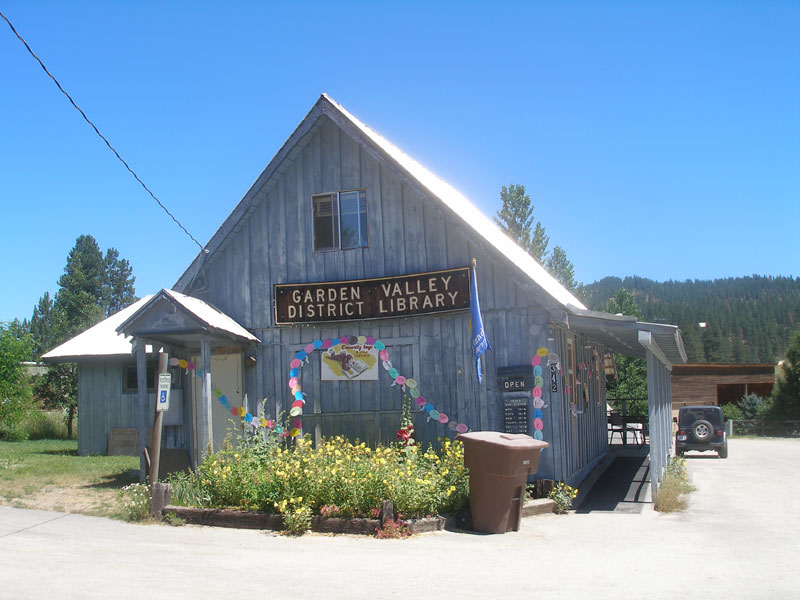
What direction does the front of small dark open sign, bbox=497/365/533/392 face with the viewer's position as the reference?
facing the viewer

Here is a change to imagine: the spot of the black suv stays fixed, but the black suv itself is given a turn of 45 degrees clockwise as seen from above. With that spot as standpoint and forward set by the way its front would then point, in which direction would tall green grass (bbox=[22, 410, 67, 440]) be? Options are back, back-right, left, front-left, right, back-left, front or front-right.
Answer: back-left

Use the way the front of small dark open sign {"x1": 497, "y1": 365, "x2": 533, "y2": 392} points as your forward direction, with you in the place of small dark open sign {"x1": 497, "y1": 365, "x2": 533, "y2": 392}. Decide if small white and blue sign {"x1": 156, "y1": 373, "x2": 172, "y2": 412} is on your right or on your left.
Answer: on your right

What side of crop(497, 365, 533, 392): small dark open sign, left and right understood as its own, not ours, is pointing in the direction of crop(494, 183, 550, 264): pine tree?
back

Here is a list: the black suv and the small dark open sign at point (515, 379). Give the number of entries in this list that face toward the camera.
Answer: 1

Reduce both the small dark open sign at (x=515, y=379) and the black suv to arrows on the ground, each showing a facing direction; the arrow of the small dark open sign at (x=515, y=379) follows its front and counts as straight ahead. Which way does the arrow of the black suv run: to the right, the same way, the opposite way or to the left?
the opposite way

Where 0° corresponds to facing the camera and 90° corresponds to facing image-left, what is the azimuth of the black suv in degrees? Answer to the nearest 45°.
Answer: approximately 180°

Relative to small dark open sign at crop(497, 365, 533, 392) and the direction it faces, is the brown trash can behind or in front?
in front

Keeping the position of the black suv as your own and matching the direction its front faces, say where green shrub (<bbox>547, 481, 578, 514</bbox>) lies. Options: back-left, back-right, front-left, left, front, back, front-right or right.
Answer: back

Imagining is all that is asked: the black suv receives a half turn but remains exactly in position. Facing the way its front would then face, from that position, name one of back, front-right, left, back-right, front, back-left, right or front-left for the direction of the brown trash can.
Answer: front

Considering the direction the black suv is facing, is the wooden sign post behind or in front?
behind

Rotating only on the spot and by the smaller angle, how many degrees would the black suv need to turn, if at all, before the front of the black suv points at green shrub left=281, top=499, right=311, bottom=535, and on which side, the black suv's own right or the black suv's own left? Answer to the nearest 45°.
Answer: approximately 180°

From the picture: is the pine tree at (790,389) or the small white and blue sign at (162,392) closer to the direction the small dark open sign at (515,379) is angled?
the small white and blue sign
